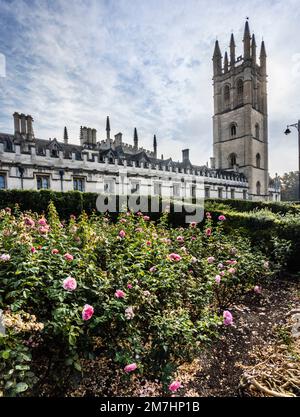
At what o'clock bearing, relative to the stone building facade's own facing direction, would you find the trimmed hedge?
The trimmed hedge is roughly at 1 o'clock from the stone building facade.

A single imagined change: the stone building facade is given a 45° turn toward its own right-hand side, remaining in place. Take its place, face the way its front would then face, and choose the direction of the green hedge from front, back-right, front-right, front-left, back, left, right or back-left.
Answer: front
